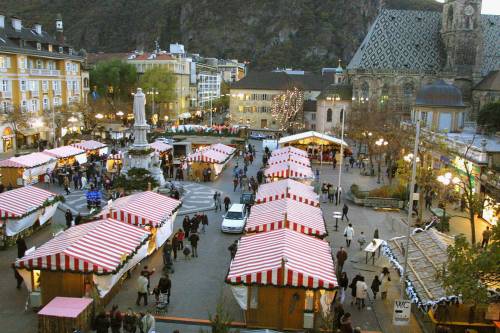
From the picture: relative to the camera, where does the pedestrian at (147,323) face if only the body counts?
away from the camera

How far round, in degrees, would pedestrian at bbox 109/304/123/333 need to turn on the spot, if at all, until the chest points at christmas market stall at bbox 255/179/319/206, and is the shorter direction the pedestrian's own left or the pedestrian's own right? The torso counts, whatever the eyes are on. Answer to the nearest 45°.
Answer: approximately 45° to the pedestrian's own right

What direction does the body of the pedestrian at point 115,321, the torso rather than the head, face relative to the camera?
away from the camera

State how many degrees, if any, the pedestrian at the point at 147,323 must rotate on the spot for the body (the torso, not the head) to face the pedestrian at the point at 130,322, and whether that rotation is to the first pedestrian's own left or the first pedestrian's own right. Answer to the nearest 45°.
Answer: approximately 45° to the first pedestrian's own left

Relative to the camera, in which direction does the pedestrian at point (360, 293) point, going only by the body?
away from the camera

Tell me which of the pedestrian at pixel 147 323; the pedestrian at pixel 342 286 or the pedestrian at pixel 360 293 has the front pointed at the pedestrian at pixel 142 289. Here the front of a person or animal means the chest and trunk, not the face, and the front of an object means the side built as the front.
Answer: the pedestrian at pixel 147 323

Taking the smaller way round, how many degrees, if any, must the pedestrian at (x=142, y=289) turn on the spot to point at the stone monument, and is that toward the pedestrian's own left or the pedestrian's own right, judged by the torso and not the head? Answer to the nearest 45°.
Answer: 0° — they already face it

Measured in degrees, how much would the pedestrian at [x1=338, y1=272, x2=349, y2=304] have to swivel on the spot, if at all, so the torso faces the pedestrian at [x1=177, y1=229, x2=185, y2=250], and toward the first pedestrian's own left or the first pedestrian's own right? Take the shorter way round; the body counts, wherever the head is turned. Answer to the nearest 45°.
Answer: approximately 45° to the first pedestrian's own left

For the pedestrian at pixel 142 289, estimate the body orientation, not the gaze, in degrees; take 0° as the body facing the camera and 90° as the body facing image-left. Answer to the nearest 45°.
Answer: approximately 180°

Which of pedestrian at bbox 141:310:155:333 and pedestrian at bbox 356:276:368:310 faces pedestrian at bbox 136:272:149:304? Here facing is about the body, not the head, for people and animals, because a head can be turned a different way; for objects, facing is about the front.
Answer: pedestrian at bbox 141:310:155:333
